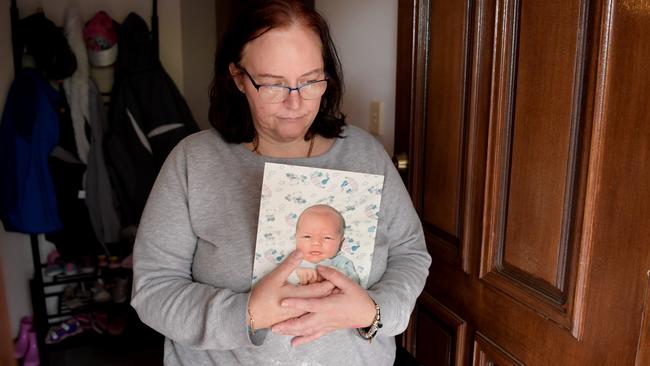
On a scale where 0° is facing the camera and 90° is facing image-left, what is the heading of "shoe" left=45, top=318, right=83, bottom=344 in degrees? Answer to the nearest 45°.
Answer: approximately 45°

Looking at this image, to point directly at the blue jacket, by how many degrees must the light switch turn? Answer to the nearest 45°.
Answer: approximately 45° to its right

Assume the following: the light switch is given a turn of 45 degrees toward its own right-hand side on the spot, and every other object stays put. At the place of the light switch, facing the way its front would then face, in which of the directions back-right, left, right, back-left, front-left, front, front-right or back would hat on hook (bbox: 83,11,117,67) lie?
front-right

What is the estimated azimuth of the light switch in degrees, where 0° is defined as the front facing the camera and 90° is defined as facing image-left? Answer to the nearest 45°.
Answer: approximately 45°

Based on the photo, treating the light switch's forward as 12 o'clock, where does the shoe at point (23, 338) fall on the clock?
The shoe is roughly at 2 o'clock from the light switch.
